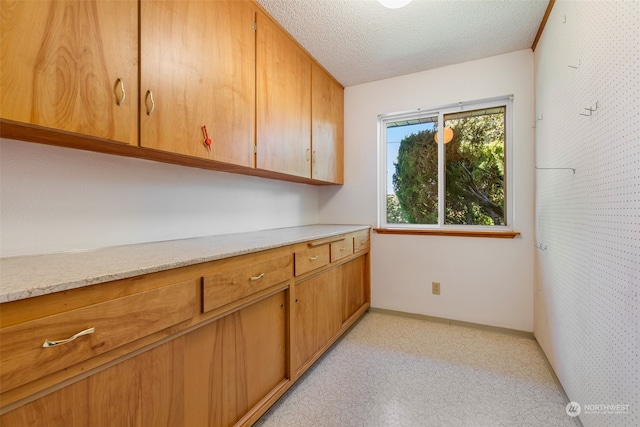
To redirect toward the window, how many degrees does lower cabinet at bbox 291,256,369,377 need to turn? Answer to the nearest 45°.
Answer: approximately 90° to its left

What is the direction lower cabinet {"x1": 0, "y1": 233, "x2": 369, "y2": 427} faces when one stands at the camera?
facing the viewer and to the right of the viewer
